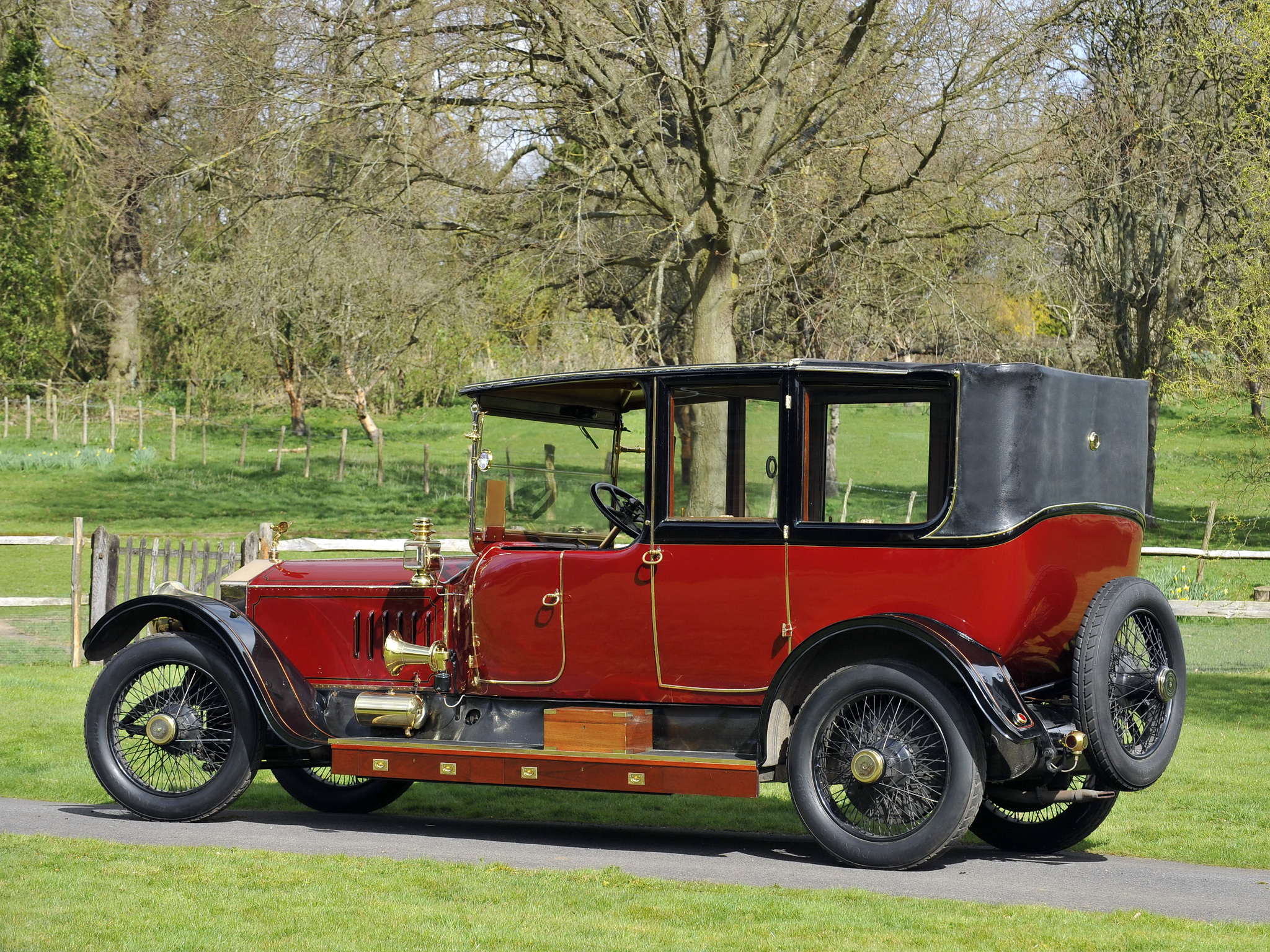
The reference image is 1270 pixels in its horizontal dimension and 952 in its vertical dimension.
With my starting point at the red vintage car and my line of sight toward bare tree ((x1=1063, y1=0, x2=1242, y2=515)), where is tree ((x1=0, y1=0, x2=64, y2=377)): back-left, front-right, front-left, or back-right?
front-left

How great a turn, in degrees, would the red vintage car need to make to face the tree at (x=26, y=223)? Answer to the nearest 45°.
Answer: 0° — it already faces it

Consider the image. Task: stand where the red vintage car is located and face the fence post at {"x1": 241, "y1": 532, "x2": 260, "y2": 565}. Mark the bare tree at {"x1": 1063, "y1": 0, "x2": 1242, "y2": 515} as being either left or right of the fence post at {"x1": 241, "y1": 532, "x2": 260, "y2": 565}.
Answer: right

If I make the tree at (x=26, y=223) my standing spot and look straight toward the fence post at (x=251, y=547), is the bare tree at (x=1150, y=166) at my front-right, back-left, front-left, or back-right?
front-left

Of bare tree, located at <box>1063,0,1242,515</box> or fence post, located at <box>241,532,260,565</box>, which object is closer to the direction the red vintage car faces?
the fence post

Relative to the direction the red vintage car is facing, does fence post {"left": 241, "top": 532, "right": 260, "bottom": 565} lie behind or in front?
in front

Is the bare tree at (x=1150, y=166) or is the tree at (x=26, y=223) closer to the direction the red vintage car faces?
the tree

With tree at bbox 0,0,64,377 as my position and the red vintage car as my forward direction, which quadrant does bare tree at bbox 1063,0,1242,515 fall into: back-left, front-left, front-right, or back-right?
front-left

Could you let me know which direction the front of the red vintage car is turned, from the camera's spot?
facing away from the viewer and to the left of the viewer

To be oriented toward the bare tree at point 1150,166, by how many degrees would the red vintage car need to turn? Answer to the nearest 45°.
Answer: approximately 90° to its right
